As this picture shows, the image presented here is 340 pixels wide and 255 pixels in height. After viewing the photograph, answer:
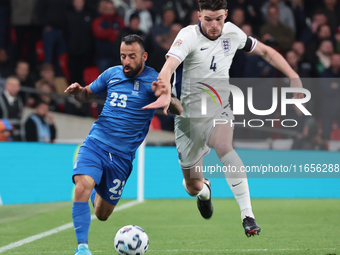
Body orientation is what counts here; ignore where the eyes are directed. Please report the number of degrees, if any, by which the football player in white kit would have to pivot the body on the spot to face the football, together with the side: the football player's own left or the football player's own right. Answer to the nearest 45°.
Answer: approximately 45° to the football player's own right

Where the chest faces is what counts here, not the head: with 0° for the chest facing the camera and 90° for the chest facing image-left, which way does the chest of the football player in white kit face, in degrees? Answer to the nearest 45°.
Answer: approximately 0°

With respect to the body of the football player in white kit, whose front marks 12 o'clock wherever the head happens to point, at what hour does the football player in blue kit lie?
The football player in blue kit is roughly at 2 o'clock from the football player in white kit.

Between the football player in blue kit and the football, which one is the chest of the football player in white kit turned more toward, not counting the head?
the football
